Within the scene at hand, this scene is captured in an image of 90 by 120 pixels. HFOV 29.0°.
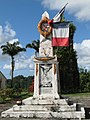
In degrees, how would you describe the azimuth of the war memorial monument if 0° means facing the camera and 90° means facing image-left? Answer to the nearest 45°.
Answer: approximately 0°

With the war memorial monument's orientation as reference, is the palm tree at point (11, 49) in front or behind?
behind
